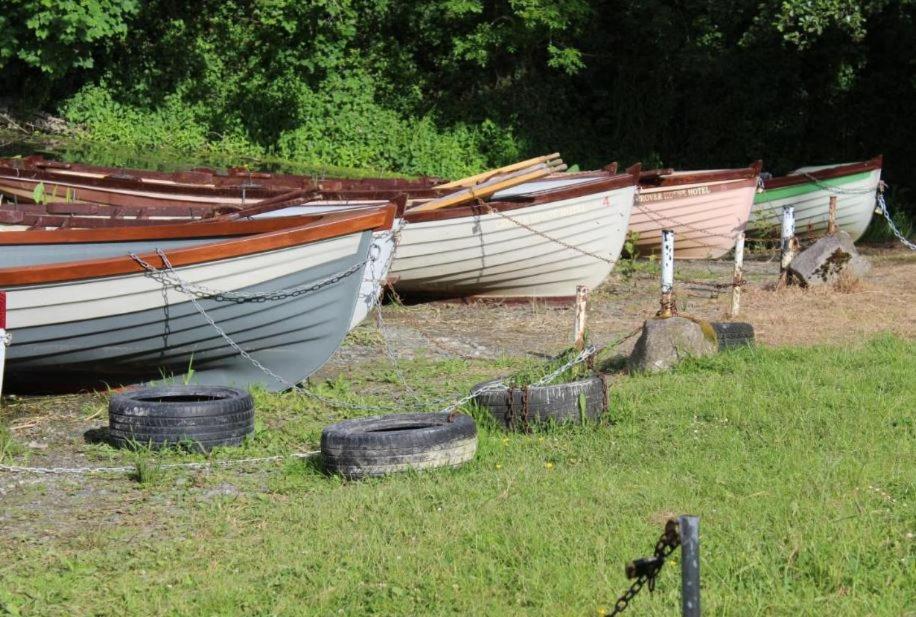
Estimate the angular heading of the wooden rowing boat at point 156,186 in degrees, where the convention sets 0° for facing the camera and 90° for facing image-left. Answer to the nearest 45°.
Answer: approximately 270°

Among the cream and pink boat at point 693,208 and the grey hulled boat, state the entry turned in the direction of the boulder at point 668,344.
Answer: the grey hulled boat

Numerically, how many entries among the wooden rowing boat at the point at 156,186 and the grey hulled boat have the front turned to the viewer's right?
2

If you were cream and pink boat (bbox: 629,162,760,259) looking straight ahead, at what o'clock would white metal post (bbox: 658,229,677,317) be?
The white metal post is roughly at 3 o'clock from the cream and pink boat.

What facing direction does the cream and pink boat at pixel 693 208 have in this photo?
to the viewer's right

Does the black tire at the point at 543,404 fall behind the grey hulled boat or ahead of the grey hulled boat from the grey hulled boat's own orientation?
ahead

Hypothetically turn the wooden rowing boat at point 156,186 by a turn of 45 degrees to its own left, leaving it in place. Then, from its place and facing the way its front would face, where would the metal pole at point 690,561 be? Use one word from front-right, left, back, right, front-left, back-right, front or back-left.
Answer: back-right

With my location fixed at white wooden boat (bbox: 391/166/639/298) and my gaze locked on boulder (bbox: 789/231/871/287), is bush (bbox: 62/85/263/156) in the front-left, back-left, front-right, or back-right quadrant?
back-left

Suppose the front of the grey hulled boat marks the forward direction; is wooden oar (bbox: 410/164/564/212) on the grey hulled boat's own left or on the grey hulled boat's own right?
on the grey hulled boat's own left

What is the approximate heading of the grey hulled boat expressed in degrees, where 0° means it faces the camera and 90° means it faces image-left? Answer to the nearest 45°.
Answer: approximately 270°

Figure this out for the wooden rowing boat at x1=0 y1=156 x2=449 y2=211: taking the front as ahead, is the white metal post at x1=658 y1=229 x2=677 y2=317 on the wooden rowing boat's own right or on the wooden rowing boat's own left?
on the wooden rowing boat's own right

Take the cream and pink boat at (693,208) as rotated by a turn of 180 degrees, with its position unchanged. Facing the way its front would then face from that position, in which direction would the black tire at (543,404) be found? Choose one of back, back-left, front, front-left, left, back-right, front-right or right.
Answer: left

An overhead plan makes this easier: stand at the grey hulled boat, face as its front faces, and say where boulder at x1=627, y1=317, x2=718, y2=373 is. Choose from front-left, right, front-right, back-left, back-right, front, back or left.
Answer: front

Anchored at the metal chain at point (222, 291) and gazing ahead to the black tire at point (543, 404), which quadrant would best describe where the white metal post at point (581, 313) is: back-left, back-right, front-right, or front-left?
front-left

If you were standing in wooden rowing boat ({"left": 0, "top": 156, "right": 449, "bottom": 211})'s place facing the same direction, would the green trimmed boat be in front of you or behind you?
in front
